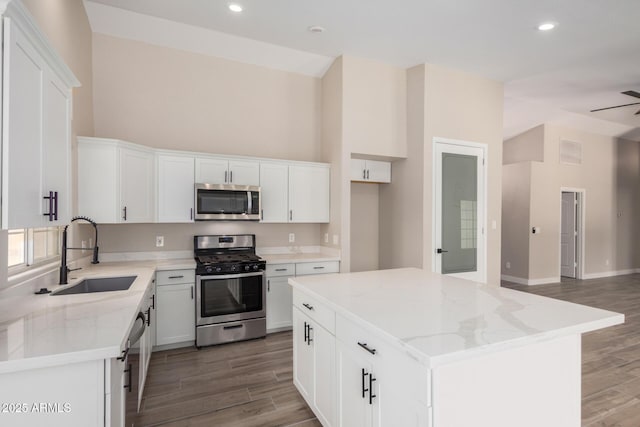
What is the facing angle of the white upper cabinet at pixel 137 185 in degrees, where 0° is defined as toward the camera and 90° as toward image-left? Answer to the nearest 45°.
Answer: approximately 315°

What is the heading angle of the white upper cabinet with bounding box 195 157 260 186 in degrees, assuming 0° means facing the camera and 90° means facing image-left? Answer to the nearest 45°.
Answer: approximately 0°

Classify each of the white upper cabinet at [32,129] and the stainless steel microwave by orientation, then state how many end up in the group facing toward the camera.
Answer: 1

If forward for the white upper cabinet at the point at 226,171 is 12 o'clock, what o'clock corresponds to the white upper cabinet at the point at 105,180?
the white upper cabinet at the point at 105,180 is roughly at 2 o'clock from the white upper cabinet at the point at 226,171.

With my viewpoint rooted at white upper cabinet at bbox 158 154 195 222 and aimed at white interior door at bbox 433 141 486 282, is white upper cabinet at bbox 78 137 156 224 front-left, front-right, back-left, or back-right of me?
back-right

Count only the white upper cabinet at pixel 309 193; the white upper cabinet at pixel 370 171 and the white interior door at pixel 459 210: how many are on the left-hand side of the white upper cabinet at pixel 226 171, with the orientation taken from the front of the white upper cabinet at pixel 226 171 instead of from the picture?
3

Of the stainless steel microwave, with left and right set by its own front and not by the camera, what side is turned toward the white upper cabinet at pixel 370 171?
left

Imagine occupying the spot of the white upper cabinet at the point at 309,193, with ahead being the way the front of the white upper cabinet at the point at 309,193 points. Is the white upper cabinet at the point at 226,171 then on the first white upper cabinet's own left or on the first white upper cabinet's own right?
on the first white upper cabinet's own right

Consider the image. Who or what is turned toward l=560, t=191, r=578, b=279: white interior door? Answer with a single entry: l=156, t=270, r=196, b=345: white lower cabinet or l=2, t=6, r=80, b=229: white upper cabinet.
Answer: the white upper cabinet
